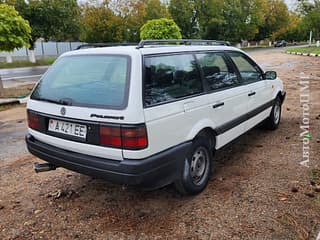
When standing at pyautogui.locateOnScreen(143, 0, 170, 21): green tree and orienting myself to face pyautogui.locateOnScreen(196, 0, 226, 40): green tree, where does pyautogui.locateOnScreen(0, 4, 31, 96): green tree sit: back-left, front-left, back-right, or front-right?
back-right

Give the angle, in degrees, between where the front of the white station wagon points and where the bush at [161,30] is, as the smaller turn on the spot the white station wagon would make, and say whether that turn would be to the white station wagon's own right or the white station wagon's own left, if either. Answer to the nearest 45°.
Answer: approximately 45° to the white station wagon's own left

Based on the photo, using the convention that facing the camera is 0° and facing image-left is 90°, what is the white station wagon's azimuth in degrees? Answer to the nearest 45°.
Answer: approximately 225°

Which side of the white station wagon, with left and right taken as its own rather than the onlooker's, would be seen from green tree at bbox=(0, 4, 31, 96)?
left

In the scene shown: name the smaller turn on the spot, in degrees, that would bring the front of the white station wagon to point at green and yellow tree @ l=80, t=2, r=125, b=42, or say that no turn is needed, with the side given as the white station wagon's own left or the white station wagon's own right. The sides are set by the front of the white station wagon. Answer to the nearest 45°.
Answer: approximately 45° to the white station wagon's own left

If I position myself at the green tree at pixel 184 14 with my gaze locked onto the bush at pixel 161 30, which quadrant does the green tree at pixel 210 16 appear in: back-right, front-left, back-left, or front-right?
back-left

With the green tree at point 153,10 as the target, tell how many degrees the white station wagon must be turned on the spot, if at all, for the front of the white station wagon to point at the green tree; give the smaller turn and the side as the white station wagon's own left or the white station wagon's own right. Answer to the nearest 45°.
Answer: approximately 45° to the white station wagon's own left

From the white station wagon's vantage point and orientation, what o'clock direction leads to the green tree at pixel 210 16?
The green tree is roughly at 11 o'clock from the white station wagon.

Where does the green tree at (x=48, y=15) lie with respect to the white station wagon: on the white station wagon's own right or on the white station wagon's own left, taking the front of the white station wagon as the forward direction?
on the white station wagon's own left
